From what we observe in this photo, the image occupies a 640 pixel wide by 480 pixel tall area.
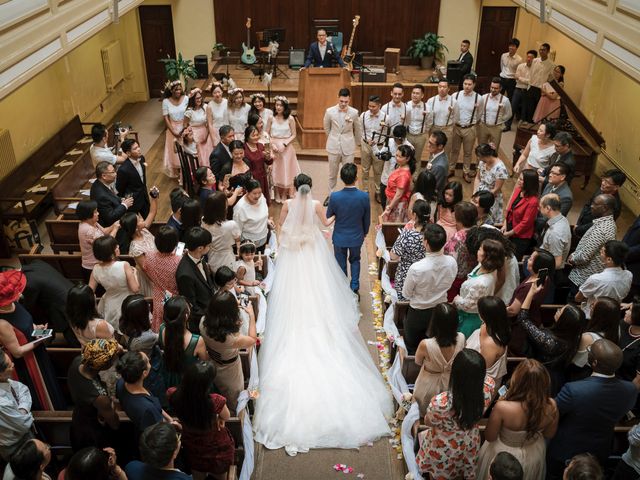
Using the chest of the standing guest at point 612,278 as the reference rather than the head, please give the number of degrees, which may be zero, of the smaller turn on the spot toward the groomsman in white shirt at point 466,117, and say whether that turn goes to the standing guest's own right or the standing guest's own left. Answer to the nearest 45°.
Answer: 0° — they already face them

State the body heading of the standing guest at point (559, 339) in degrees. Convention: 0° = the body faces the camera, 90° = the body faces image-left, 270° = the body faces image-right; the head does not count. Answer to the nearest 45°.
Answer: approximately 135°

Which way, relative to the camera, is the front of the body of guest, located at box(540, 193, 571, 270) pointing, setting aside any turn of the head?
to the viewer's left

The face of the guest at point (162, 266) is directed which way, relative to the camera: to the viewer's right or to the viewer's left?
to the viewer's right

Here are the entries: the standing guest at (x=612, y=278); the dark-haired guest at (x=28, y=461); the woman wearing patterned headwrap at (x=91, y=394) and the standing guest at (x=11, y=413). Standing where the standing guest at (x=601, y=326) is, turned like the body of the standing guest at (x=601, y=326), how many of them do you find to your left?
3

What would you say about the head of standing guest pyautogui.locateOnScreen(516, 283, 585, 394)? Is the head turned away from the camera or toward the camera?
away from the camera

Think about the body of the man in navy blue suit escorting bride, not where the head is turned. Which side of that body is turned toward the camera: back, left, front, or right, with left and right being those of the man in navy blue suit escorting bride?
back

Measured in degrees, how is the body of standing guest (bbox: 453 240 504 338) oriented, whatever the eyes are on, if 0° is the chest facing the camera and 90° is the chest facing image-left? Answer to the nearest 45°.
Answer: approximately 90°

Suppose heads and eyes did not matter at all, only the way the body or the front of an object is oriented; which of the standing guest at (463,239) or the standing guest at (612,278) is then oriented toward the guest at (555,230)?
the standing guest at (612,278)

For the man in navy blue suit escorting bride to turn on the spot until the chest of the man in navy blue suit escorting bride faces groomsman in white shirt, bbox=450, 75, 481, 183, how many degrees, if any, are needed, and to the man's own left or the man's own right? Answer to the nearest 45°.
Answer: approximately 45° to the man's own right

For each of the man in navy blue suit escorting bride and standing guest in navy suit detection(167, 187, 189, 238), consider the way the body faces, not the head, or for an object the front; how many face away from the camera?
1

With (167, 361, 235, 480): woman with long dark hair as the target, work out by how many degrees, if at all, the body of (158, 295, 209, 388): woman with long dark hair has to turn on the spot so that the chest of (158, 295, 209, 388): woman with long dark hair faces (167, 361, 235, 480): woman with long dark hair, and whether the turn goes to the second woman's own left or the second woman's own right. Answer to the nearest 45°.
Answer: approximately 135° to the second woman's own right

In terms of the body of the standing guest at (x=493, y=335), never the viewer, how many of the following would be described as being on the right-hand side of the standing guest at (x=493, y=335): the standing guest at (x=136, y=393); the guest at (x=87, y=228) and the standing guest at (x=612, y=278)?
1

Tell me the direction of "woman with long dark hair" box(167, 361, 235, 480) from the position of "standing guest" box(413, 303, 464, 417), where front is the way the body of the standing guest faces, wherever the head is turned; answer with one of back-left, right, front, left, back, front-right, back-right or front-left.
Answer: left

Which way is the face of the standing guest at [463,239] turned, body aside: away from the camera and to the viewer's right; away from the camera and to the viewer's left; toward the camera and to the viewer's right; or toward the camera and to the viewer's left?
away from the camera and to the viewer's left
